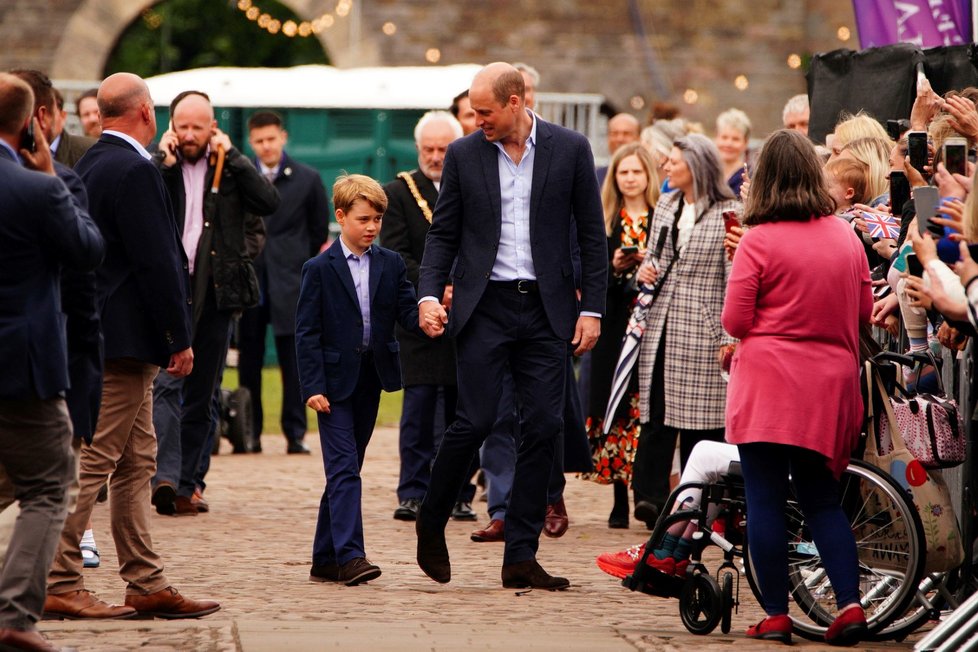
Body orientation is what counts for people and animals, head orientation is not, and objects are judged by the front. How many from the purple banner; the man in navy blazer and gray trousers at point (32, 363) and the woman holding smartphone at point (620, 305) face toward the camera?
2

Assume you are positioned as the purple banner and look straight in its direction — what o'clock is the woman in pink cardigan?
The woman in pink cardigan is roughly at 12 o'clock from the purple banner.

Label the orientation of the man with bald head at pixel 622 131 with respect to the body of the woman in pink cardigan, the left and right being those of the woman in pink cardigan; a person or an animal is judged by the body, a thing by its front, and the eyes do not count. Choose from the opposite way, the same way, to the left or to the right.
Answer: the opposite way

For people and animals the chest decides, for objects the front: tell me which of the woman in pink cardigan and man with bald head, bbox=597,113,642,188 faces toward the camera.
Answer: the man with bald head

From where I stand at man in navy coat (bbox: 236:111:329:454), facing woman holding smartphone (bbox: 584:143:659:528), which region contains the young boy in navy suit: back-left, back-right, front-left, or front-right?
front-right

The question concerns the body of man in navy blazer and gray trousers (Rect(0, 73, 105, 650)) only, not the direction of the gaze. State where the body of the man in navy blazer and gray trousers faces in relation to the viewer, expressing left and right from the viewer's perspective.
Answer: facing away from the viewer and to the right of the viewer

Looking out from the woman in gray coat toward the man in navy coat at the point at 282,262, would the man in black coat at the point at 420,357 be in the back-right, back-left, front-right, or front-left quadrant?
front-left

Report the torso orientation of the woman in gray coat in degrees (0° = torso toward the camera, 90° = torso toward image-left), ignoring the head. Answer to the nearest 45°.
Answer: approximately 45°

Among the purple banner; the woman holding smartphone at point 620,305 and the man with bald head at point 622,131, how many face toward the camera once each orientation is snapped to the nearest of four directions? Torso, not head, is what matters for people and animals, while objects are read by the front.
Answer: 3

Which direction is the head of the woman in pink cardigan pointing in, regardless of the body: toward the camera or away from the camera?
away from the camera

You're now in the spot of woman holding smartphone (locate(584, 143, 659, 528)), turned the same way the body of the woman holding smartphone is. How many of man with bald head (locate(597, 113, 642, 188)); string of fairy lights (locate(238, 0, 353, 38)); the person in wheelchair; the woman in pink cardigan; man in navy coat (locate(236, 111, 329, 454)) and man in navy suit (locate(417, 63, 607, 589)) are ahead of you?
3

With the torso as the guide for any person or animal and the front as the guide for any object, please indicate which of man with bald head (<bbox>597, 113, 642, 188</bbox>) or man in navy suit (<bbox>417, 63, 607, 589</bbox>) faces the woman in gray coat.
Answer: the man with bald head

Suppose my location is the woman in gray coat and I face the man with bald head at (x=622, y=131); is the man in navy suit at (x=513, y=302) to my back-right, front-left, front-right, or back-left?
back-left

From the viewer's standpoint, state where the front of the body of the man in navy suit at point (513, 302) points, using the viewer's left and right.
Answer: facing the viewer

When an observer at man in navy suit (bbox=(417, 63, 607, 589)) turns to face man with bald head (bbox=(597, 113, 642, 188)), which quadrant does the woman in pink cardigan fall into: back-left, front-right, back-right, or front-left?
back-right

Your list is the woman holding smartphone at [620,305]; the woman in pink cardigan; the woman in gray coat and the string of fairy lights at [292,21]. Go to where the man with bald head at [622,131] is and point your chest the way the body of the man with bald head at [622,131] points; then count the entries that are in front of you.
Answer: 3

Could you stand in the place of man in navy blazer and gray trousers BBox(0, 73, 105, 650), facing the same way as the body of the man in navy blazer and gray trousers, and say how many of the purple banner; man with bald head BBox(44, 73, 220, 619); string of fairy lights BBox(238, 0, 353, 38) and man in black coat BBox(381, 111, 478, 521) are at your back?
0

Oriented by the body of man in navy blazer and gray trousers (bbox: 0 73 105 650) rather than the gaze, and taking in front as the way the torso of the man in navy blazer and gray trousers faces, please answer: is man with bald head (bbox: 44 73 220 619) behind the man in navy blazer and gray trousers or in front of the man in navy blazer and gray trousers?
in front

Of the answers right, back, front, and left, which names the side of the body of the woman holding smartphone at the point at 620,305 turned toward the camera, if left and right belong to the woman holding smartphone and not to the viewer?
front

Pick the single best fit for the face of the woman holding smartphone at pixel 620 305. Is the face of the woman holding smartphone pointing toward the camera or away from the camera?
toward the camera

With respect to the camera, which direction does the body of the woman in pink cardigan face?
away from the camera
